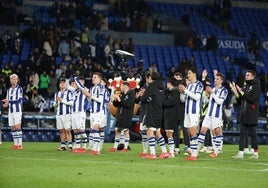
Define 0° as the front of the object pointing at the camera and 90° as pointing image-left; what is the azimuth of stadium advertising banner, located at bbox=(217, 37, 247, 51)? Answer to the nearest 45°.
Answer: approximately 0°

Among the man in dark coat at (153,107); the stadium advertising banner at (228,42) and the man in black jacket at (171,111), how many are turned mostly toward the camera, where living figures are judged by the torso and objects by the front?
1
